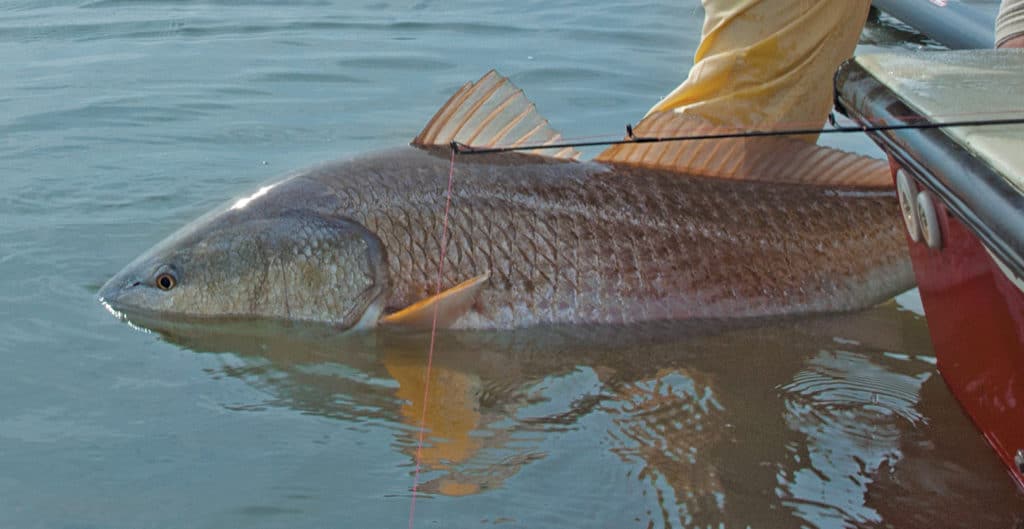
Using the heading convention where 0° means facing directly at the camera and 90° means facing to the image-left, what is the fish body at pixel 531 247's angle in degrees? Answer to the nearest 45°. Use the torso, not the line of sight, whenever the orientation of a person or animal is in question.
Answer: approximately 90°
